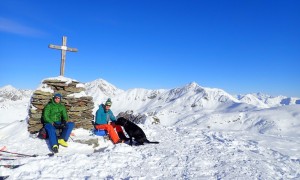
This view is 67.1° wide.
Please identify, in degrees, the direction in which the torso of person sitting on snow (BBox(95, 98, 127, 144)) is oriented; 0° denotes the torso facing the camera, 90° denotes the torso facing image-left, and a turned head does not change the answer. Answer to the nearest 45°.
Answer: approximately 315°

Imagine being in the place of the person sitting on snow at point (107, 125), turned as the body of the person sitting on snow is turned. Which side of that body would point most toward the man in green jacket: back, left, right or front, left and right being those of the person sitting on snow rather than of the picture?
right

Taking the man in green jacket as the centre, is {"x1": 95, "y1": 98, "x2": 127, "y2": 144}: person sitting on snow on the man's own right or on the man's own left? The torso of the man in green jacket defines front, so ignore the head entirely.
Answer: on the man's own left

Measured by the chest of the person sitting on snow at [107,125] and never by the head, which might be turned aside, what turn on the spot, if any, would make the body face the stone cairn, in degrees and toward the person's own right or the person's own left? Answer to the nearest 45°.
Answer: approximately 135° to the person's own right

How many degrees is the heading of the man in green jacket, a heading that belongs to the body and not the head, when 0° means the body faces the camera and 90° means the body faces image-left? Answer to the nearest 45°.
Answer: approximately 0°
